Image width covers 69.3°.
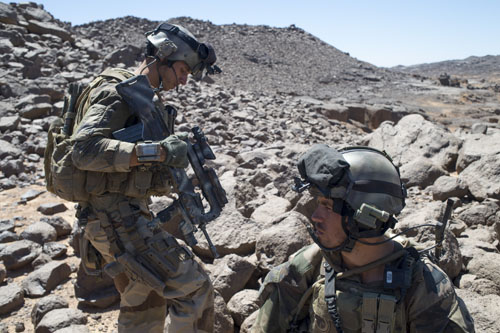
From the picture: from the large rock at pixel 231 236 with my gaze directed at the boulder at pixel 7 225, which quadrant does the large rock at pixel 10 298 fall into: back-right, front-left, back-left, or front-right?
front-left

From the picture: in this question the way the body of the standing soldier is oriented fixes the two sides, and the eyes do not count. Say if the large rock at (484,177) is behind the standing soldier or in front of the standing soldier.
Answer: in front

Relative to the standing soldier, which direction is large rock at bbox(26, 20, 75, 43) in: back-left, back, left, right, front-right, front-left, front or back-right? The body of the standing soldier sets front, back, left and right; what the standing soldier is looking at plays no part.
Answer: left

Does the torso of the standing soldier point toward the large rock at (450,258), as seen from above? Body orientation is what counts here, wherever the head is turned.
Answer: yes

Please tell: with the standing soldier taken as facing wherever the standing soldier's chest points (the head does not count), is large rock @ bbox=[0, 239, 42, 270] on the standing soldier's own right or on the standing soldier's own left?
on the standing soldier's own left

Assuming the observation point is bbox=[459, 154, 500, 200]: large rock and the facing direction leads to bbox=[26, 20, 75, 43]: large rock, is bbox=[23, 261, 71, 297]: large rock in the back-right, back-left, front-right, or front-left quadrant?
front-left

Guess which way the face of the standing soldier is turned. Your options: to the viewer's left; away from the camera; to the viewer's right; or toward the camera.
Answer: to the viewer's right

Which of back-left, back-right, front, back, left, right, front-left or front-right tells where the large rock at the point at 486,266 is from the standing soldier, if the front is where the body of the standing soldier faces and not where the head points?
front

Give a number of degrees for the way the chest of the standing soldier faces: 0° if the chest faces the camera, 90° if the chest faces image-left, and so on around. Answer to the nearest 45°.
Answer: approximately 270°

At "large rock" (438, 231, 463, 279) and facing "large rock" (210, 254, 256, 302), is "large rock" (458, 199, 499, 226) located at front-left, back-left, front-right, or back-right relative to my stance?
back-right

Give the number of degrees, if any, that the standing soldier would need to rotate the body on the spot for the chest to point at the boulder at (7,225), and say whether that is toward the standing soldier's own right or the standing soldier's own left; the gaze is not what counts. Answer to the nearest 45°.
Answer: approximately 135° to the standing soldier's own left
